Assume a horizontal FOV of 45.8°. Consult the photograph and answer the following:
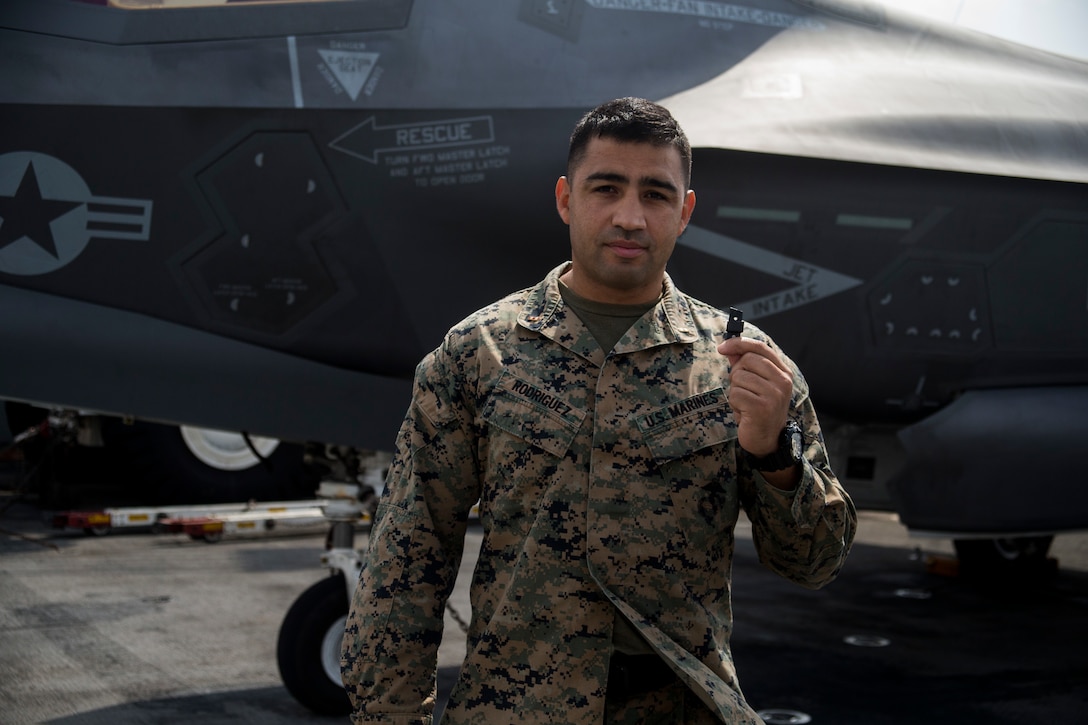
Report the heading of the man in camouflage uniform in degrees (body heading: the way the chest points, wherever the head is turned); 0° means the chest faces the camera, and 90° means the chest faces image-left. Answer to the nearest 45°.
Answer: approximately 0°

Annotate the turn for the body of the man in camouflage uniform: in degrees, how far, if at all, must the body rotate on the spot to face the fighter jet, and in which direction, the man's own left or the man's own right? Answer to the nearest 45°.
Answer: approximately 180°
